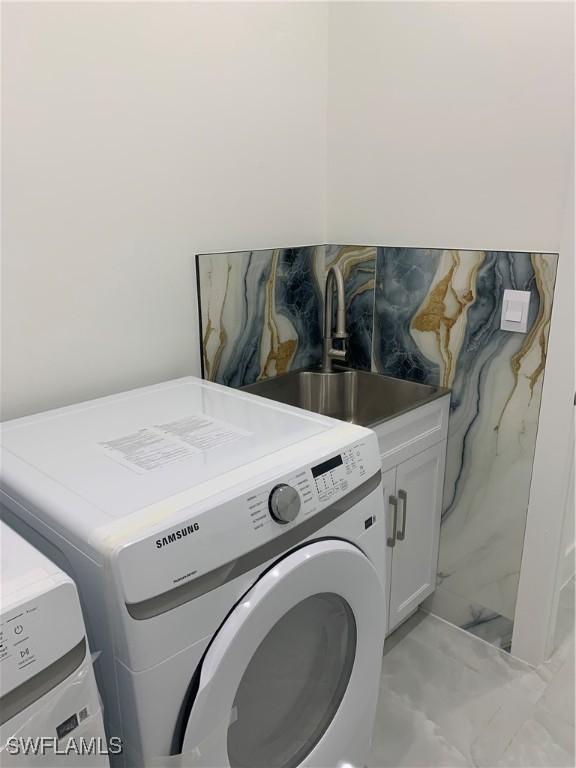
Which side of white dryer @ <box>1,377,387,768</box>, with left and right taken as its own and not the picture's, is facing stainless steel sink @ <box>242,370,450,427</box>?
left

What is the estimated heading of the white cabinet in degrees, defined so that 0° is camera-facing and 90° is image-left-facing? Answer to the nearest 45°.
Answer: approximately 315°

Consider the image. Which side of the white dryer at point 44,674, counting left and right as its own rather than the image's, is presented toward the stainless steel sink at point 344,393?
left

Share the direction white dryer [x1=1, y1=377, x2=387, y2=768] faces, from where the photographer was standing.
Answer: facing the viewer and to the right of the viewer

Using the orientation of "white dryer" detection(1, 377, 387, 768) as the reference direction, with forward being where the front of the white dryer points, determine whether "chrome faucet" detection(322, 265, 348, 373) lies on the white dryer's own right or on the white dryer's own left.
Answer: on the white dryer's own left

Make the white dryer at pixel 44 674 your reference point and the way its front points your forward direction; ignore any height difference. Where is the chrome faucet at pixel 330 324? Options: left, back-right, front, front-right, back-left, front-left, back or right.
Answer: left

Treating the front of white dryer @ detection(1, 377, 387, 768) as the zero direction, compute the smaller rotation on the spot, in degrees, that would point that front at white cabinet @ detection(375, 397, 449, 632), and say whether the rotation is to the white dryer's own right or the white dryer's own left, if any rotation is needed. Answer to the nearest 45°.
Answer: approximately 90° to the white dryer's own left
